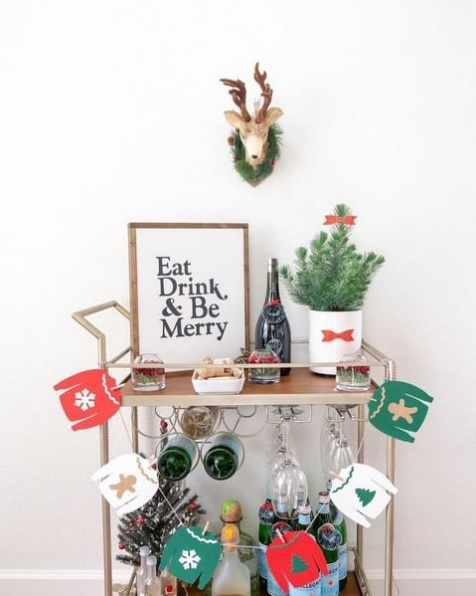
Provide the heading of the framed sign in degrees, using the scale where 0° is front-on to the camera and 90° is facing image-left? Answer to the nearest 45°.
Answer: approximately 0°

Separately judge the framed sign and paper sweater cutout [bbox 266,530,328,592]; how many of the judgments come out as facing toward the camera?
2
